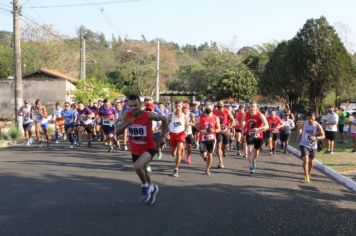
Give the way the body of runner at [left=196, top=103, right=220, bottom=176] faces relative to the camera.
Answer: toward the camera

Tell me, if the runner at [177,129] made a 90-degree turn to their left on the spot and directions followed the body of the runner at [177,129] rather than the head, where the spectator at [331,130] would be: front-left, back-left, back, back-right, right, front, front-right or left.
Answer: front-left

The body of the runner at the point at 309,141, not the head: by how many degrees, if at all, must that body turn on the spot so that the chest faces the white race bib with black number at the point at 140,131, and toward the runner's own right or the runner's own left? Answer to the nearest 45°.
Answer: approximately 45° to the runner's own right

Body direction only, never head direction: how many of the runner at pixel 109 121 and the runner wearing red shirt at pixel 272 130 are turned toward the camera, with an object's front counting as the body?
2

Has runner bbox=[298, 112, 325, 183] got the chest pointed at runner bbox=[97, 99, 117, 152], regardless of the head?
no

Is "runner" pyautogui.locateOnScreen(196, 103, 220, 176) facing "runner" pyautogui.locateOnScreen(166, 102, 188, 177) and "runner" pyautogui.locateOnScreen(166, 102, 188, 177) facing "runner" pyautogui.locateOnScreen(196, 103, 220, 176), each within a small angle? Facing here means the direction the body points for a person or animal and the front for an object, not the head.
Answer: no

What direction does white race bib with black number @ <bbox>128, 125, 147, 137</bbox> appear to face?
toward the camera

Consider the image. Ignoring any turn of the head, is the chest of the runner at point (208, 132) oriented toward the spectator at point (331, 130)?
no

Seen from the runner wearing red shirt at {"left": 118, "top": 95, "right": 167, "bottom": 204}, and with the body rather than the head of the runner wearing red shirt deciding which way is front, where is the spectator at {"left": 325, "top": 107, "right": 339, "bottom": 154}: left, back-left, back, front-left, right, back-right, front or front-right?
back

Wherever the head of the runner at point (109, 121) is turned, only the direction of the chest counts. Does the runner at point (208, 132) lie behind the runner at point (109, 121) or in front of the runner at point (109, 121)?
in front

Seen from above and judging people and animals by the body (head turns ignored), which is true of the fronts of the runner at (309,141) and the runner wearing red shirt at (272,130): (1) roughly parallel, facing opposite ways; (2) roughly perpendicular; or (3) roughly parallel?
roughly parallel

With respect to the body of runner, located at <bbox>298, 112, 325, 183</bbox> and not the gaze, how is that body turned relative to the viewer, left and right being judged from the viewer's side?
facing the viewer

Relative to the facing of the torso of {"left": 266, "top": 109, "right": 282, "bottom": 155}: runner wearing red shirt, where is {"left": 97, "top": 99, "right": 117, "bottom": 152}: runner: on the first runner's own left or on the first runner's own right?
on the first runner's own right

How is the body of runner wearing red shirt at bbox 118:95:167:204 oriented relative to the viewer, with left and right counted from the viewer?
facing the viewer and to the left of the viewer

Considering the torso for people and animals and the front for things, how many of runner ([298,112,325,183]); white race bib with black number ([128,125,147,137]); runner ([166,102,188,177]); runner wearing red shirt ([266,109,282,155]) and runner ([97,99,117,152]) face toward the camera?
5

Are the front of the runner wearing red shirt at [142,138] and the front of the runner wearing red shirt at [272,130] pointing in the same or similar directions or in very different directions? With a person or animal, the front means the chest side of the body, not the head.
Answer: same or similar directions
